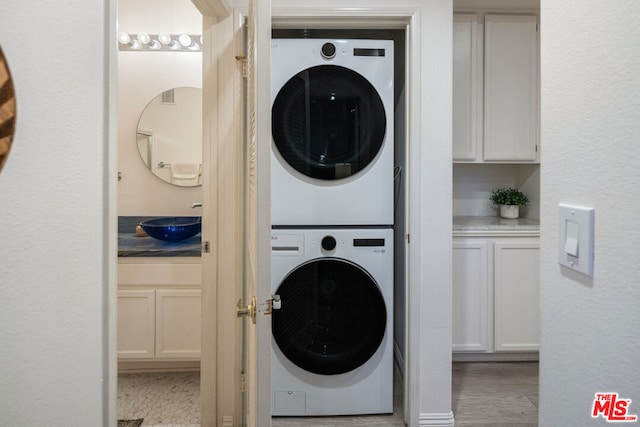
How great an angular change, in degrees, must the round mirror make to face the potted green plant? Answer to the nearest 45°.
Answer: approximately 90° to its left

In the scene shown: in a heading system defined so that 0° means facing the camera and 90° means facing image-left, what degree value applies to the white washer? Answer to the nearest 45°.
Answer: approximately 0°

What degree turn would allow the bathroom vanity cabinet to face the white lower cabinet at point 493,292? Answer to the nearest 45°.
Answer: approximately 90° to its left

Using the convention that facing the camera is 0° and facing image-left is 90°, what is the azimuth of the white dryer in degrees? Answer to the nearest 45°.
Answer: approximately 0°
